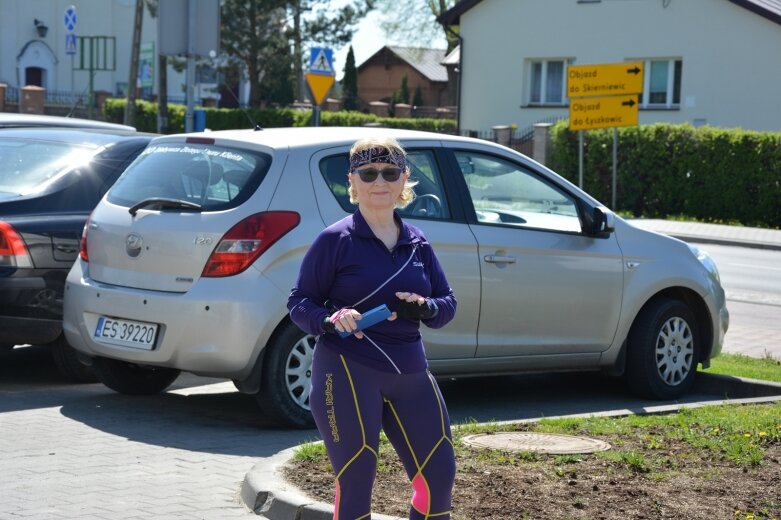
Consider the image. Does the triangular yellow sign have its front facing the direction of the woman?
yes

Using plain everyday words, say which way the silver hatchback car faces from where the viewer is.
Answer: facing away from the viewer and to the right of the viewer

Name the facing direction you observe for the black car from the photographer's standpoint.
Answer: facing away from the viewer and to the right of the viewer

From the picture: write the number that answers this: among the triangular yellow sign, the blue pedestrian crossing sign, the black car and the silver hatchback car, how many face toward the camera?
2

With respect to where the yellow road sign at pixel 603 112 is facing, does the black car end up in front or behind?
in front

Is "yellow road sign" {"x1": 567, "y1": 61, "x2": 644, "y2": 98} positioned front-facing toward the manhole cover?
yes

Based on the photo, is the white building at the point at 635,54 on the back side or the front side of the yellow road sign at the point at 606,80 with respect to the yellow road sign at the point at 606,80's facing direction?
on the back side
